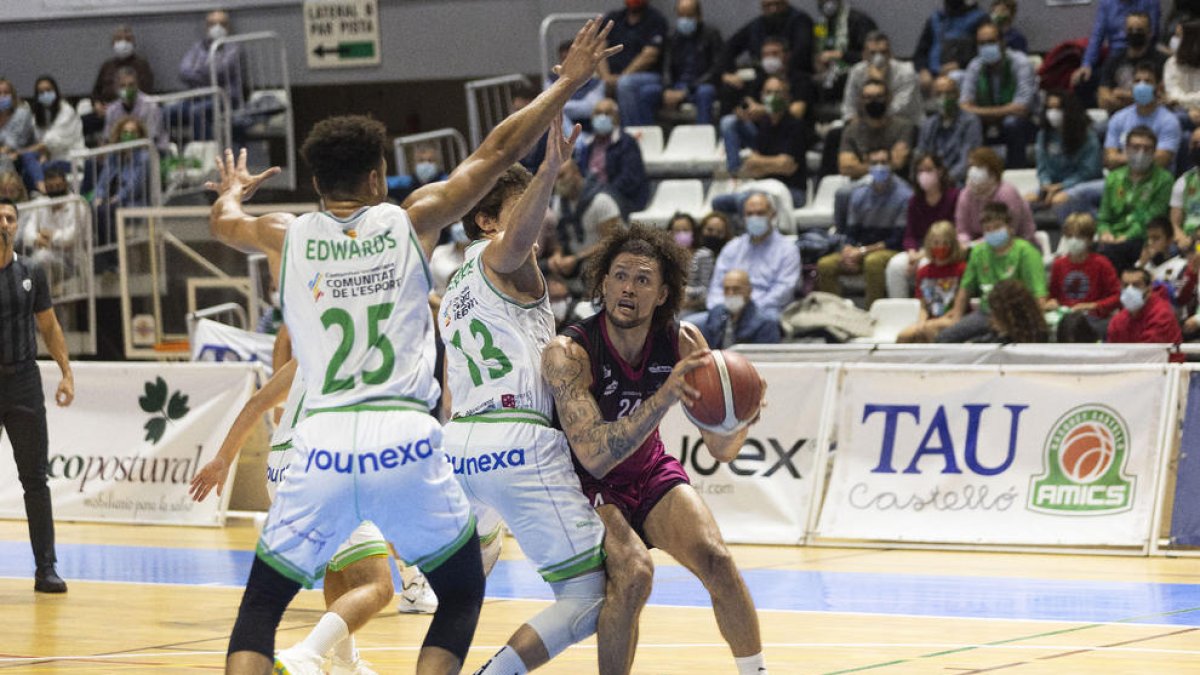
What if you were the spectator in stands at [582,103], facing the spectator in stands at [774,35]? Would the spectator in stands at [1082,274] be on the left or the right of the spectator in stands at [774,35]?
right

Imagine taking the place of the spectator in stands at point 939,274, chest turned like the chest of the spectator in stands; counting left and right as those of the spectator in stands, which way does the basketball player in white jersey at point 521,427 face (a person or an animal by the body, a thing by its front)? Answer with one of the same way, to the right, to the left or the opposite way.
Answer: the opposite way

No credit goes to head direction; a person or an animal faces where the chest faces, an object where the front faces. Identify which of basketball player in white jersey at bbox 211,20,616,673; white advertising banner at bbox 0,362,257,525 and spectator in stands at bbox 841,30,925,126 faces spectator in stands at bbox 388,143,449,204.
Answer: the basketball player in white jersey

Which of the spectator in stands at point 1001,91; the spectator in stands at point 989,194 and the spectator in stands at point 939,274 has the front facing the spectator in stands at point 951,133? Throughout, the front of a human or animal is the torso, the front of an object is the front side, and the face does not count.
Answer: the spectator in stands at point 1001,91

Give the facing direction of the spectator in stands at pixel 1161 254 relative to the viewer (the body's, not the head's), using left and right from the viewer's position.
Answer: facing the viewer and to the left of the viewer

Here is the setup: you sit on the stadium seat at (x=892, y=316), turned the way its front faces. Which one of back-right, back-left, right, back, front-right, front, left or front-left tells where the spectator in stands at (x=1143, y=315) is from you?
left

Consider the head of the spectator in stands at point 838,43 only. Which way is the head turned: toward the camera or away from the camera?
toward the camera

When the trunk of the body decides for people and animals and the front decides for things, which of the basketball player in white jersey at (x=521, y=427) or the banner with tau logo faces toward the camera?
the banner with tau logo

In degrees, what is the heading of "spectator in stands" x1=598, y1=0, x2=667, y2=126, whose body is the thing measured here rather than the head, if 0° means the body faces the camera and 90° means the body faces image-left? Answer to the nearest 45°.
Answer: approximately 45°

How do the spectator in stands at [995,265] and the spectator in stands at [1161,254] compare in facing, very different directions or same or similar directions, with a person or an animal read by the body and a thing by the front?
same or similar directions

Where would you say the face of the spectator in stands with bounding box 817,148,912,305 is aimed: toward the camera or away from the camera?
toward the camera

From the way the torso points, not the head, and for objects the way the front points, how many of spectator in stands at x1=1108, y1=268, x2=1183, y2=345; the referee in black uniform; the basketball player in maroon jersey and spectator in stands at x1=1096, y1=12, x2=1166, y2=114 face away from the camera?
0

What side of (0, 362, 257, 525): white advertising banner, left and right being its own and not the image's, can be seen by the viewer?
front

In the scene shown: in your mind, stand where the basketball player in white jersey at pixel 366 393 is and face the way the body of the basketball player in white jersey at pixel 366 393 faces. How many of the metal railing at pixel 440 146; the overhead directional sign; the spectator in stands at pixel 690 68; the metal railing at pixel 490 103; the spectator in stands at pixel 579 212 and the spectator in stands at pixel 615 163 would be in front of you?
6

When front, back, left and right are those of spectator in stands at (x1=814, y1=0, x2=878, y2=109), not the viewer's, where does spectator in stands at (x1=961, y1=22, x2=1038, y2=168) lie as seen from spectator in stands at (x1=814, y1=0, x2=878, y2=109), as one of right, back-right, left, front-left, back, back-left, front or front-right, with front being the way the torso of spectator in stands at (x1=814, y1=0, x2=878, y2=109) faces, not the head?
left

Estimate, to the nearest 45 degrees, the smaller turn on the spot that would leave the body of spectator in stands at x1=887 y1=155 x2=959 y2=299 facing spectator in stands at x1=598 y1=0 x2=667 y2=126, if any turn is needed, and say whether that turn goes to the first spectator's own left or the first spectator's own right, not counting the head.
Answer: approximately 90° to the first spectator's own right

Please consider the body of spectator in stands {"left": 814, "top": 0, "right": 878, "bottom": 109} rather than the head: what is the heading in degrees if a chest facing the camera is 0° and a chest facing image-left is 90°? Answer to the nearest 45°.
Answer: approximately 45°

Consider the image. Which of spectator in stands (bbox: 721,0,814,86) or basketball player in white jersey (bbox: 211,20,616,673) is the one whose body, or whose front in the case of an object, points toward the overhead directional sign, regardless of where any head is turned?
the basketball player in white jersey

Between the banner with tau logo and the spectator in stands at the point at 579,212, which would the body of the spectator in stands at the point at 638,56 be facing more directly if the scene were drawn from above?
the spectator in stands

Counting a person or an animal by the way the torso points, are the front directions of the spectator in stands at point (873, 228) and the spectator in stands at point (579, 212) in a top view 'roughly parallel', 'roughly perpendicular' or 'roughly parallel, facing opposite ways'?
roughly parallel

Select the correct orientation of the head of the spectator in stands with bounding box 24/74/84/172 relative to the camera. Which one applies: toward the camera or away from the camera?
toward the camera

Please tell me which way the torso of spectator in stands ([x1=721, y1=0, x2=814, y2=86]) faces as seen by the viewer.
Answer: toward the camera

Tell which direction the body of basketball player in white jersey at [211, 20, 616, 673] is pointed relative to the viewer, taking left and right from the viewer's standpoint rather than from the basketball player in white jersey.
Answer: facing away from the viewer
